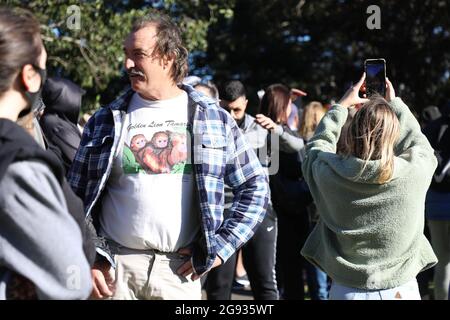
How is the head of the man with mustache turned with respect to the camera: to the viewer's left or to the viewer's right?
to the viewer's left

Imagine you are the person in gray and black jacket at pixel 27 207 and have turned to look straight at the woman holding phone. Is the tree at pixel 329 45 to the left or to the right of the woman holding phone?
left

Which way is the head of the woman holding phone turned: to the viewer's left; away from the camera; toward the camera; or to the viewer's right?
away from the camera

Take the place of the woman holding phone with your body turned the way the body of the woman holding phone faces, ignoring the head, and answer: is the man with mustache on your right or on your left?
on your left

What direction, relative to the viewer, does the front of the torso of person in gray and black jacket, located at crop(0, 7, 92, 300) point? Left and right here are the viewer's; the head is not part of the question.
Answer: facing away from the viewer and to the right of the viewer

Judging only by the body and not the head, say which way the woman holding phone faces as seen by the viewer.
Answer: away from the camera

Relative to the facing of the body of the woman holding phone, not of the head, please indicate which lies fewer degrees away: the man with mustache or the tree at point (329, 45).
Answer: the tree

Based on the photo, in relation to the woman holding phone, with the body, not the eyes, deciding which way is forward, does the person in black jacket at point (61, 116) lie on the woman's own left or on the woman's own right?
on the woman's own left

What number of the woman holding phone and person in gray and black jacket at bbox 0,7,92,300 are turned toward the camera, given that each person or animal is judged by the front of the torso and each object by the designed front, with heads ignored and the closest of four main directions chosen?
0

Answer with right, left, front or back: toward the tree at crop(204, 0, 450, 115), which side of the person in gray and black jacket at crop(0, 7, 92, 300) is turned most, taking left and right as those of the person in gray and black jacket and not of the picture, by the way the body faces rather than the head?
front

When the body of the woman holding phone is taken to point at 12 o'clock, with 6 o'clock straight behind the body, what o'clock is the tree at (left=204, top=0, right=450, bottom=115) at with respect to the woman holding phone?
The tree is roughly at 12 o'clock from the woman holding phone.

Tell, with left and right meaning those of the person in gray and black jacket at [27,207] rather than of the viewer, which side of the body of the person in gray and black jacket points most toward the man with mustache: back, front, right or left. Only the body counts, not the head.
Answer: front
